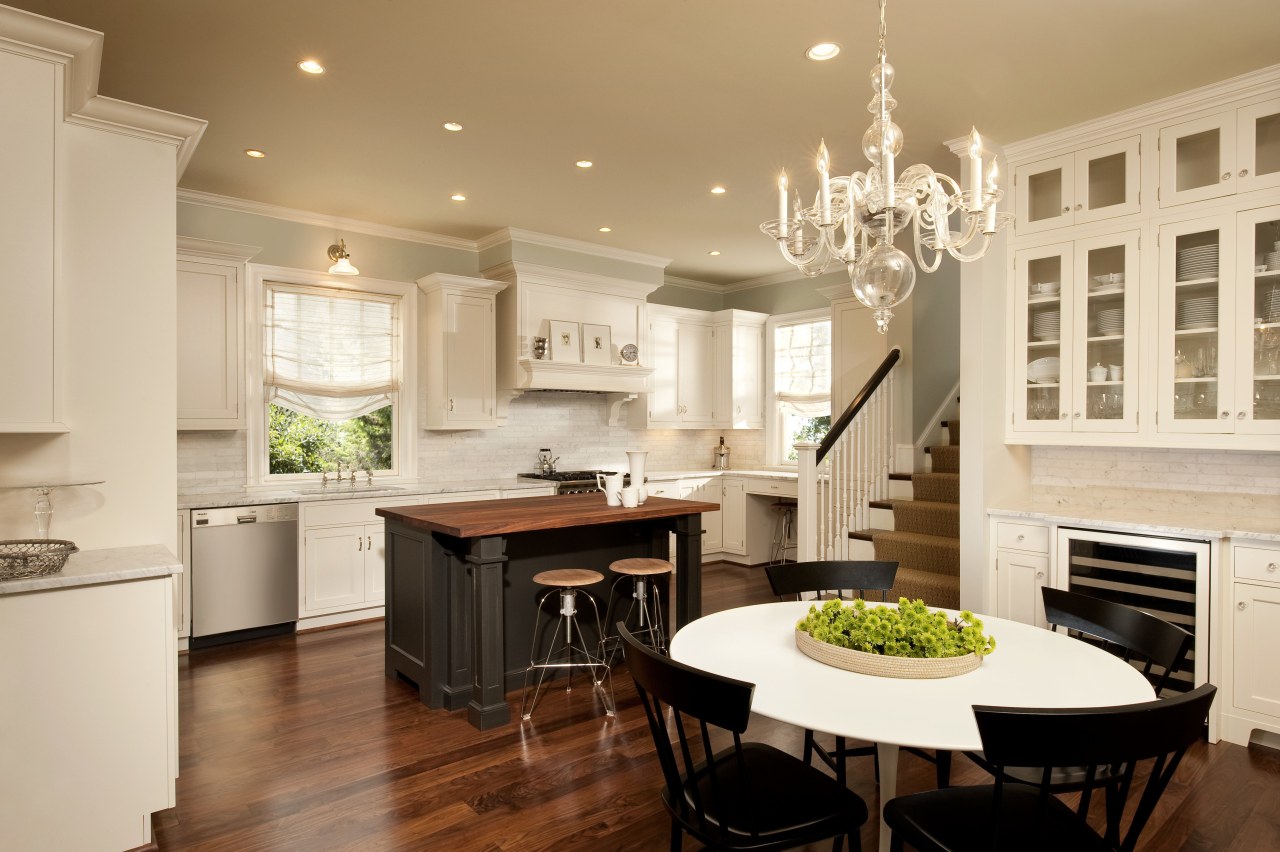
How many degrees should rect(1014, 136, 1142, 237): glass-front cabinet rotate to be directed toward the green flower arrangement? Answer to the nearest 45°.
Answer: approximately 45° to its left

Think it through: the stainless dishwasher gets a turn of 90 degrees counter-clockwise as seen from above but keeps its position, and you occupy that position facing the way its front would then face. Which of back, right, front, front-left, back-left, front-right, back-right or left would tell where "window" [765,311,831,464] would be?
front-right

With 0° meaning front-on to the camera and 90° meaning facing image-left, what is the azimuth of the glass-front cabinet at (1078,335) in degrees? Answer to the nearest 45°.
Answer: approximately 45°

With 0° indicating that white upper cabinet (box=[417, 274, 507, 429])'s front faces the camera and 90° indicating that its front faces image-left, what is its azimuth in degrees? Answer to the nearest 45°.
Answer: approximately 315°

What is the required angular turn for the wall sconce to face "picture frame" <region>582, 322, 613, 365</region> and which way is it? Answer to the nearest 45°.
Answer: approximately 45° to its left

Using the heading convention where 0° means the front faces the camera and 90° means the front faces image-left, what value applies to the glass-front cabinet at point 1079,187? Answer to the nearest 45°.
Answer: approximately 45°

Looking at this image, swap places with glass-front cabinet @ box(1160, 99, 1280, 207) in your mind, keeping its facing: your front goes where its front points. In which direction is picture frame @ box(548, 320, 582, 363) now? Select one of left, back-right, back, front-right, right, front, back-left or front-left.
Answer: front-right

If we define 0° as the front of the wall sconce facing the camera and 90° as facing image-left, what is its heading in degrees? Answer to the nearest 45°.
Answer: approximately 315°

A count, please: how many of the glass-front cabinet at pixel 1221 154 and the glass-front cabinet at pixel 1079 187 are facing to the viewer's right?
0

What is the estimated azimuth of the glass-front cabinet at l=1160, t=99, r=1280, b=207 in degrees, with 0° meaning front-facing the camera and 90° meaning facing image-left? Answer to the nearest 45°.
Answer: approximately 45°
